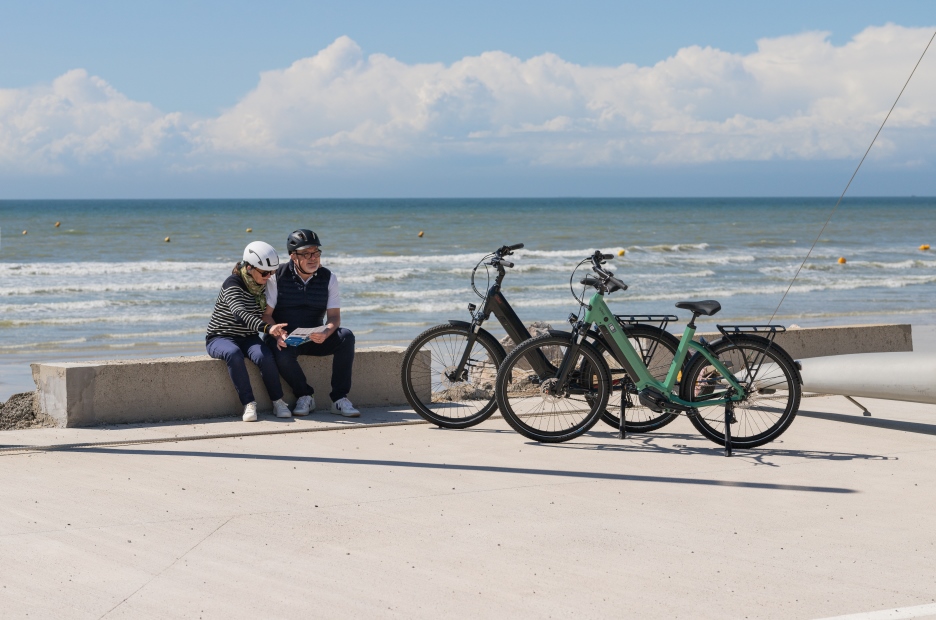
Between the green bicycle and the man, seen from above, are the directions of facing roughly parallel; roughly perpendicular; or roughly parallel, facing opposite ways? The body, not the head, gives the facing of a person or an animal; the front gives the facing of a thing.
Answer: roughly perpendicular

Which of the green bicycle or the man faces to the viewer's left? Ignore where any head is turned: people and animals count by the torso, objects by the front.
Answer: the green bicycle

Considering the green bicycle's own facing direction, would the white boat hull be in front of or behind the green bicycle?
behind

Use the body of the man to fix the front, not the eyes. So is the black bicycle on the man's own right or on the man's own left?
on the man's own left

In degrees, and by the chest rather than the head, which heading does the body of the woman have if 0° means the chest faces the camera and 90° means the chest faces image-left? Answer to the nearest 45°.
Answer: approximately 315°

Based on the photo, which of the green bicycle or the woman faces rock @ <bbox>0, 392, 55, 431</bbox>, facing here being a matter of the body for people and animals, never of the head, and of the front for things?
the green bicycle

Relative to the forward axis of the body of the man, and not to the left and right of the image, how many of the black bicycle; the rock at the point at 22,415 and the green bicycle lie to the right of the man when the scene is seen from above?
1

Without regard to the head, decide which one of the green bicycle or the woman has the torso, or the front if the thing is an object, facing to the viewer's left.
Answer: the green bicycle

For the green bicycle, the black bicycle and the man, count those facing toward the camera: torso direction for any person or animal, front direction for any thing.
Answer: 1

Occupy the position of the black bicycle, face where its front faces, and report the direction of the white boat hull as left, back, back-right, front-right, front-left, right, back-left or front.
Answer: back

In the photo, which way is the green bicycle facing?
to the viewer's left

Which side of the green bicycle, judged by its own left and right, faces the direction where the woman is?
front

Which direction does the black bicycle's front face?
to the viewer's left
